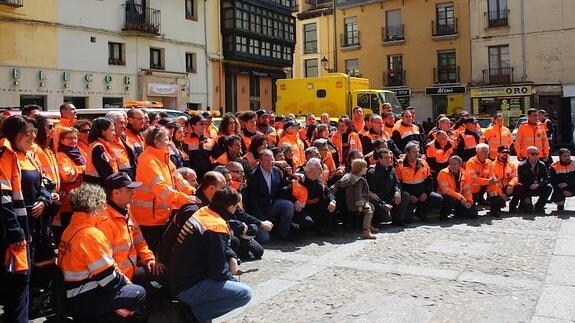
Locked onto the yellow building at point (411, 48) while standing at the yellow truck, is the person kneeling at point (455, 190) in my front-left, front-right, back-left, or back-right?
back-right

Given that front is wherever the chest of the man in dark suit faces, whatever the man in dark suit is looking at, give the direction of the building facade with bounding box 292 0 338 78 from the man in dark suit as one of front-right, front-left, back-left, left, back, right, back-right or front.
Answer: back-left

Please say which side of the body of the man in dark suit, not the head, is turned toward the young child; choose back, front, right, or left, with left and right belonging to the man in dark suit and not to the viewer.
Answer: left

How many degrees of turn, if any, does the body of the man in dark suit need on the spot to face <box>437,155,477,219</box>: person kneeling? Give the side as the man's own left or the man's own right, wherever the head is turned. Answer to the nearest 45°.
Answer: approximately 90° to the man's own left

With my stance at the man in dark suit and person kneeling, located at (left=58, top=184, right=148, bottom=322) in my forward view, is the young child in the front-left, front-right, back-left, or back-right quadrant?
back-left

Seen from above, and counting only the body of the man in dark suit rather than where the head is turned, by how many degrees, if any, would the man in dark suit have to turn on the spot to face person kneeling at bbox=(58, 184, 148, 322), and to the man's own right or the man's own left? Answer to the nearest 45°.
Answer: approximately 45° to the man's own right

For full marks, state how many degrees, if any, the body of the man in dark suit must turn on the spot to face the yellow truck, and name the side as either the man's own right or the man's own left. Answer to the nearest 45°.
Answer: approximately 135° to the man's own left

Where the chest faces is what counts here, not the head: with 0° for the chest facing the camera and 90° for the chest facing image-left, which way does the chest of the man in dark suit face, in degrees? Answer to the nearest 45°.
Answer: approximately 315°

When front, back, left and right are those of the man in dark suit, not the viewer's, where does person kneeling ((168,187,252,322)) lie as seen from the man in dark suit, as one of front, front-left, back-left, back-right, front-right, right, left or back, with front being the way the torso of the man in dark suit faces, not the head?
front-right

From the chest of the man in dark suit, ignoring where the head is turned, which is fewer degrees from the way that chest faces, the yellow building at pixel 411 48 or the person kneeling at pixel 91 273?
the person kneeling
